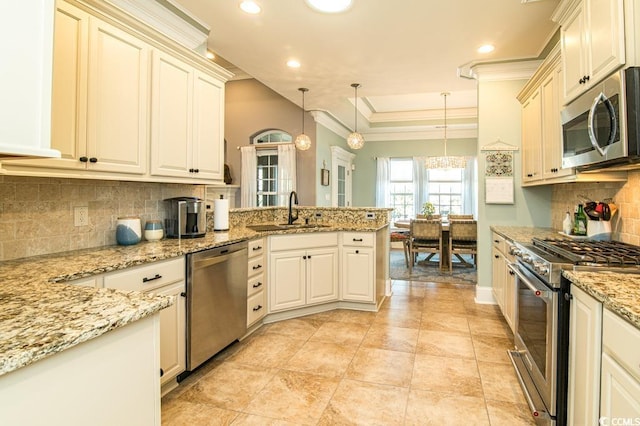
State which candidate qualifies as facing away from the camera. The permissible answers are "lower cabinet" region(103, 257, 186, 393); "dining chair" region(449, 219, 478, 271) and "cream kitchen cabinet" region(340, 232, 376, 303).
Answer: the dining chair

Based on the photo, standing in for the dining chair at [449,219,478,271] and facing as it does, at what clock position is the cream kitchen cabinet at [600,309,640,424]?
The cream kitchen cabinet is roughly at 6 o'clock from the dining chair.

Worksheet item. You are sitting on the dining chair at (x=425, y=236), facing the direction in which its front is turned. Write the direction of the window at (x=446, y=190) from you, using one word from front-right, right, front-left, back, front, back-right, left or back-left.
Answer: front

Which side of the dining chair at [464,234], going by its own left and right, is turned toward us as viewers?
back

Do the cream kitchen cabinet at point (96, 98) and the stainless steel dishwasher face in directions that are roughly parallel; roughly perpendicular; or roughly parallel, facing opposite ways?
roughly parallel

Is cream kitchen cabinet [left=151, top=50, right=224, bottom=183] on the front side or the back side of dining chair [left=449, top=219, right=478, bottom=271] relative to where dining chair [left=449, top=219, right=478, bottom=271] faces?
on the back side

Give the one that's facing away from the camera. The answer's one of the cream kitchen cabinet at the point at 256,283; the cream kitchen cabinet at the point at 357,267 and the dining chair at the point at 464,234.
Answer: the dining chair

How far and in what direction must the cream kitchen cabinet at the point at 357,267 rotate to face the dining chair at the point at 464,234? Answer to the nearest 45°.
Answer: approximately 135° to its left

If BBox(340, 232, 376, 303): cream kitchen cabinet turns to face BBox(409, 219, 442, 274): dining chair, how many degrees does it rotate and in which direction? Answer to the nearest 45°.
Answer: approximately 135° to its left

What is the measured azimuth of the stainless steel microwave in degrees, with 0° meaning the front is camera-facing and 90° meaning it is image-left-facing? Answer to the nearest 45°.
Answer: approximately 45°

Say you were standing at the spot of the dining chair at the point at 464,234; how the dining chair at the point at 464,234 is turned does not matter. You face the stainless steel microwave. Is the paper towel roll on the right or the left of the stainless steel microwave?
right

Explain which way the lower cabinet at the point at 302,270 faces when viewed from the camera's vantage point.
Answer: facing the viewer and to the right of the viewer

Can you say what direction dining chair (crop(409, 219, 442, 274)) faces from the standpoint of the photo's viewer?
facing away from the viewer

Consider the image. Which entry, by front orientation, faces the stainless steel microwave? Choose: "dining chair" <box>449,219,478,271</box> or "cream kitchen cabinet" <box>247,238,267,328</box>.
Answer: the cream kitchen cabinet
